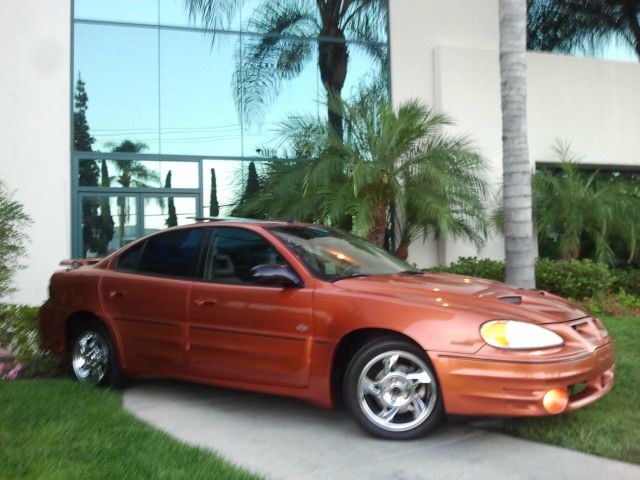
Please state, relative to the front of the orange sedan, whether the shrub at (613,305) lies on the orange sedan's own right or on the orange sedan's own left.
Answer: on the orange sedan's own left

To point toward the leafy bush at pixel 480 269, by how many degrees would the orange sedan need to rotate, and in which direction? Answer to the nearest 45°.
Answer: approximately 135° to its left

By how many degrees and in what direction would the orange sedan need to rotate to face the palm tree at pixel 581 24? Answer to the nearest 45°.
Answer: approximately 90° to its left

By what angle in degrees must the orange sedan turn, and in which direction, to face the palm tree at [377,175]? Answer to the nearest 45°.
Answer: approximately 135° to its left

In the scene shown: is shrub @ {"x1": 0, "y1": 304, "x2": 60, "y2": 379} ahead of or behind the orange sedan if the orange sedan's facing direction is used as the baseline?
behind

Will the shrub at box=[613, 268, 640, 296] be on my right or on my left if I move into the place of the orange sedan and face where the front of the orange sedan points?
on my left

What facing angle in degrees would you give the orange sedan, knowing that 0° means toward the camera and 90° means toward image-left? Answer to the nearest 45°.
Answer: approximately 315°
